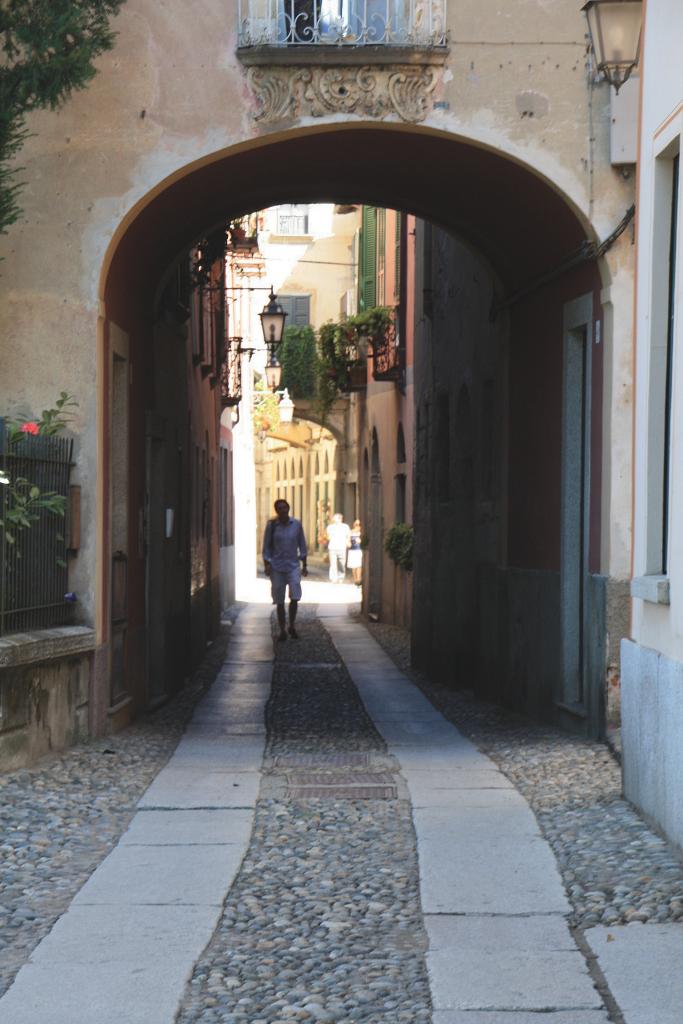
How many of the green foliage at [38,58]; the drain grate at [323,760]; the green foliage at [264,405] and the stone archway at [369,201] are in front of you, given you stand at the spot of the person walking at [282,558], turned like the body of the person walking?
3

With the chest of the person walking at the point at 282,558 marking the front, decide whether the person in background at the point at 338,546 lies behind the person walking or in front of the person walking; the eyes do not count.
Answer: behind

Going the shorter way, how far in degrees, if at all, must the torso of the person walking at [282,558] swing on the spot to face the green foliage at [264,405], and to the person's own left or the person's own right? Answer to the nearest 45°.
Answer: approximately 180°

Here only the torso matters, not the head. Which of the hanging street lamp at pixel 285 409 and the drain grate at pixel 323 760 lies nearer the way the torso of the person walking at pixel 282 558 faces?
the drain grate

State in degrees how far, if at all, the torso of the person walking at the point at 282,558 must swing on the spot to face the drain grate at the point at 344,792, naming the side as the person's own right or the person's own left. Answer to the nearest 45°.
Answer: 0° — they already face it

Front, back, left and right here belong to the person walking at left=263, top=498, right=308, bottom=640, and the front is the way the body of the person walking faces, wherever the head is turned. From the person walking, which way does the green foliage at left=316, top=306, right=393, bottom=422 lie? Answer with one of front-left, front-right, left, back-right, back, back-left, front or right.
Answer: back

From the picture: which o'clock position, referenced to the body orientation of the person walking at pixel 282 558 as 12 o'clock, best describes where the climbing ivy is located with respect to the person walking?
The climbing ivy is roughly at 6 o'clock from the person walking.

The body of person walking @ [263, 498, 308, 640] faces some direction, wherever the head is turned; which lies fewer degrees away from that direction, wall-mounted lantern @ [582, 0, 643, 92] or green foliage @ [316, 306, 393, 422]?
the wall-mounted lantern

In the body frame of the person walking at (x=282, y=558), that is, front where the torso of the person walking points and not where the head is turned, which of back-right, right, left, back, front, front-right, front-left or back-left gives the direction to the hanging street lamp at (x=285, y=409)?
back

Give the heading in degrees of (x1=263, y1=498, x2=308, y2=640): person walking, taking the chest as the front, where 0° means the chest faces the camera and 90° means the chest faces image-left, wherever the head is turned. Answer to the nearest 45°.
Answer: approximately 0°

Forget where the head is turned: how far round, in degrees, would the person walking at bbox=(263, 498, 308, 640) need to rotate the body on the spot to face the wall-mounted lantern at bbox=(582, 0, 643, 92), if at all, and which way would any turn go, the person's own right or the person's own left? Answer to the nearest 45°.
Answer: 0° — they already face it
